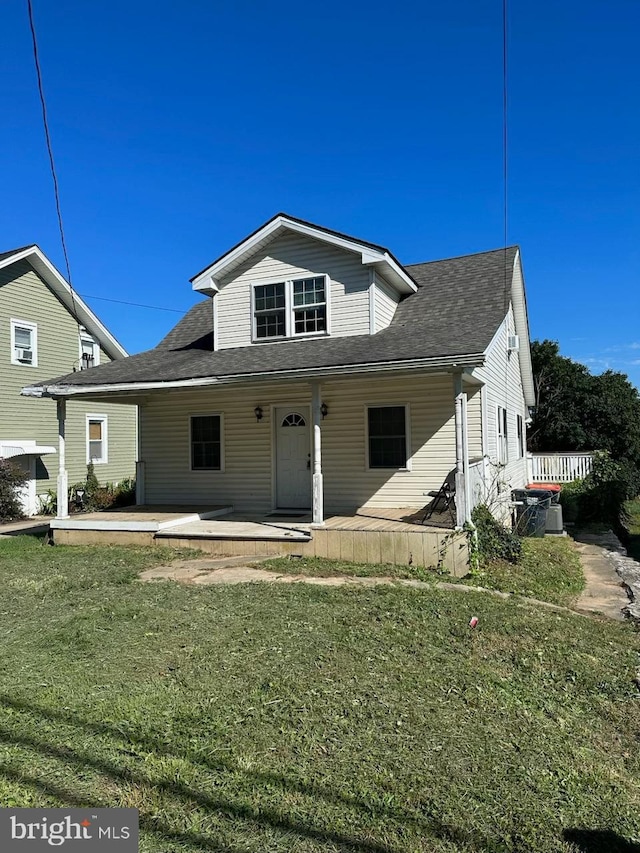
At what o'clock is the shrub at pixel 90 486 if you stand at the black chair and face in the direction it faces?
The shrub is roughly at 1 o'clock from the black chair.

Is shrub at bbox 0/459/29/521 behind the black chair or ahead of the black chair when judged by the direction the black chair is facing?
ahead

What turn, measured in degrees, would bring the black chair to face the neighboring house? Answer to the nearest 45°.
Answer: approximately 45° to its right

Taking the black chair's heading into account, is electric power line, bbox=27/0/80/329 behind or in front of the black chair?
in front

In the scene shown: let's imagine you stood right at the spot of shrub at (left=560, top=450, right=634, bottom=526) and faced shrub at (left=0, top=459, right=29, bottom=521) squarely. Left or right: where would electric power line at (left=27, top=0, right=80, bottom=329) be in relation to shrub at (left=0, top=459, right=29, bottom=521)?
left

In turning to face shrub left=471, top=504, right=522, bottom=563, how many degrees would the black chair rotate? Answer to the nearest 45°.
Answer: approximately 135° to its left

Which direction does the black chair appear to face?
to the viewer's left
